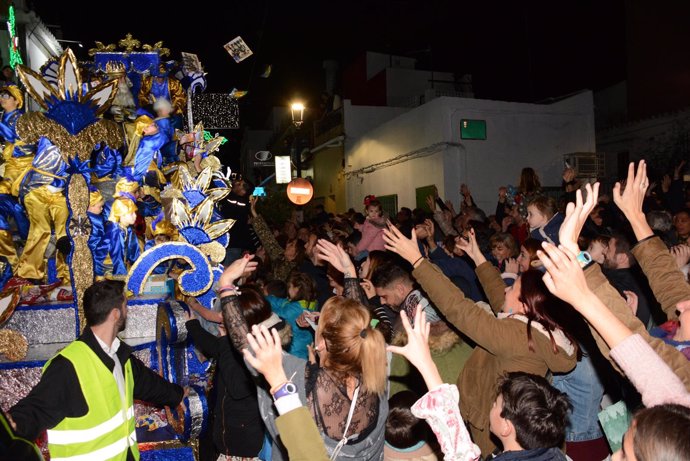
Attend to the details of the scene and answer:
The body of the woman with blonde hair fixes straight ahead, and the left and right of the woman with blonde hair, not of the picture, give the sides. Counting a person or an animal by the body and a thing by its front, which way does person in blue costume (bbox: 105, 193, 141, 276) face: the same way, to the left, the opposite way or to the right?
the opposite way

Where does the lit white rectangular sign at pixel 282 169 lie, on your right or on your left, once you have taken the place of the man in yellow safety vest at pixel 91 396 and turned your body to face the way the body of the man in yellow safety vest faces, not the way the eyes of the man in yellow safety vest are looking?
on your left

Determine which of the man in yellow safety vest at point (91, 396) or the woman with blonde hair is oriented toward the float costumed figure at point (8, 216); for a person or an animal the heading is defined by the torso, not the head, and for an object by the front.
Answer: the woman with blonde hair

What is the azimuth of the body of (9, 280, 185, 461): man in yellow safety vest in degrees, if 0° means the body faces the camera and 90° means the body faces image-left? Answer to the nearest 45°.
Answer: approximately 315°

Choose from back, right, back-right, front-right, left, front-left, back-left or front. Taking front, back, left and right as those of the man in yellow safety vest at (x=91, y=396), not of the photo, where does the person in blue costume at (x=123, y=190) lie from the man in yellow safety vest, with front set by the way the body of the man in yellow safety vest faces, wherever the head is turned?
back-left

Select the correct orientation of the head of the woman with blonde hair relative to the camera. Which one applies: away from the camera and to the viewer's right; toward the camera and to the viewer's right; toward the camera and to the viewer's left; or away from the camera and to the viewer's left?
away from the camera and to the viewer's left

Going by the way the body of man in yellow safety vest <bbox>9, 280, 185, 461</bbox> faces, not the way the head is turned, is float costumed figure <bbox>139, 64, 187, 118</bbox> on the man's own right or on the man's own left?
on the man's own left
